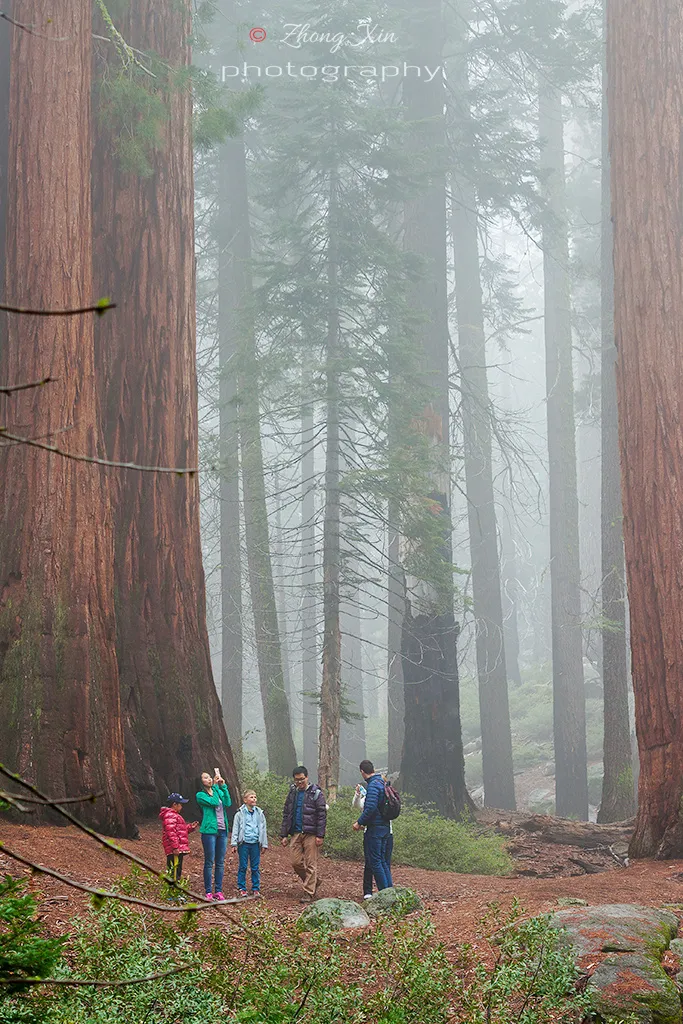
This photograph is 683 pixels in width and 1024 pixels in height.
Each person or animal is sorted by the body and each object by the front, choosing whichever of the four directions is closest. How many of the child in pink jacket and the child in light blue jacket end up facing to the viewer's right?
1

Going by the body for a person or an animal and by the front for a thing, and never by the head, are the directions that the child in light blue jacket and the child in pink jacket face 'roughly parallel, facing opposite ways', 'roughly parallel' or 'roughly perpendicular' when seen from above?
roughly perpendicular

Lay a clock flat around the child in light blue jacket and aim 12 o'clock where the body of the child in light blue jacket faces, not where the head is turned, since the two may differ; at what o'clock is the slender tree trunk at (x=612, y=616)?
The slender tree trunk is roughly at 7 o'clock from the child in light blue jacket.

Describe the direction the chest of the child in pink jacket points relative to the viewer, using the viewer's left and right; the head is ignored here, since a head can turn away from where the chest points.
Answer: facing to the right of the viewer

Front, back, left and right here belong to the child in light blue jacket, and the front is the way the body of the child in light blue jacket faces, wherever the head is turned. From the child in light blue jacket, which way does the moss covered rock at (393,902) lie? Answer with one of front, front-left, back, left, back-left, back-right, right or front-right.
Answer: front-left

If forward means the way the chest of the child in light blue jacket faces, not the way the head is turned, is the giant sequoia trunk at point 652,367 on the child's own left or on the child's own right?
on the child's own left

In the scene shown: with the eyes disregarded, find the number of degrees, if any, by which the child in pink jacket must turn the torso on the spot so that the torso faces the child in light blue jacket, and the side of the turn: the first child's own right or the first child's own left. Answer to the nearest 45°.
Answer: approximately 45° to the first child's own left

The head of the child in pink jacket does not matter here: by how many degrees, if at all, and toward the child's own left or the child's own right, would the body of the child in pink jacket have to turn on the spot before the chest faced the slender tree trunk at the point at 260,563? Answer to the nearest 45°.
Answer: approximately 90° to the child's own left
